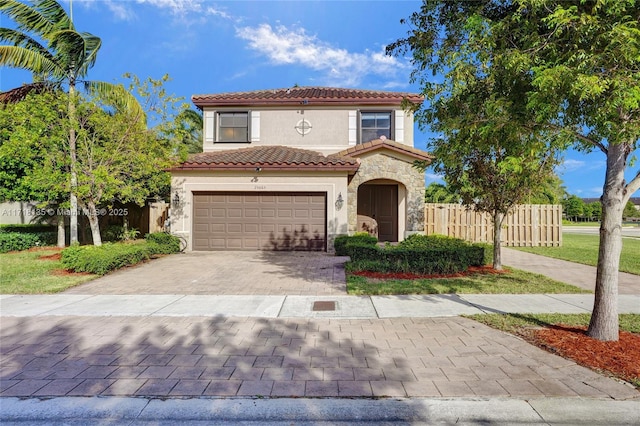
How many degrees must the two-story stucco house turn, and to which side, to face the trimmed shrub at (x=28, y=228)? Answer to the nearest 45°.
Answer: approximately 90° to its right

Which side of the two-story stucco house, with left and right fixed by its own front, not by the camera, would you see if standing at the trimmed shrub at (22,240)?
right

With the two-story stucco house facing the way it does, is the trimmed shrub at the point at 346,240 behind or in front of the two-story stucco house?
in front

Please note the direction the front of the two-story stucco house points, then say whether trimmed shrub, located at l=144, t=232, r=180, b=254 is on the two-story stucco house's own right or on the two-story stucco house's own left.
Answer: on the two-story stucco house's own right

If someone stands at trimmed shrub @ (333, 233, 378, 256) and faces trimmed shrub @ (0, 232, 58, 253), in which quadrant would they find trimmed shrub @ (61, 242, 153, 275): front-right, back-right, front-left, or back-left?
front-left

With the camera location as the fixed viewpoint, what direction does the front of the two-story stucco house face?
facing the viewer

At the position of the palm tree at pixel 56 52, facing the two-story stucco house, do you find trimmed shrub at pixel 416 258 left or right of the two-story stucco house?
right

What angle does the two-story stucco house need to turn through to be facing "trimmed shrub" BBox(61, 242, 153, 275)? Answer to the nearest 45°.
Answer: approximately 45° to its right
